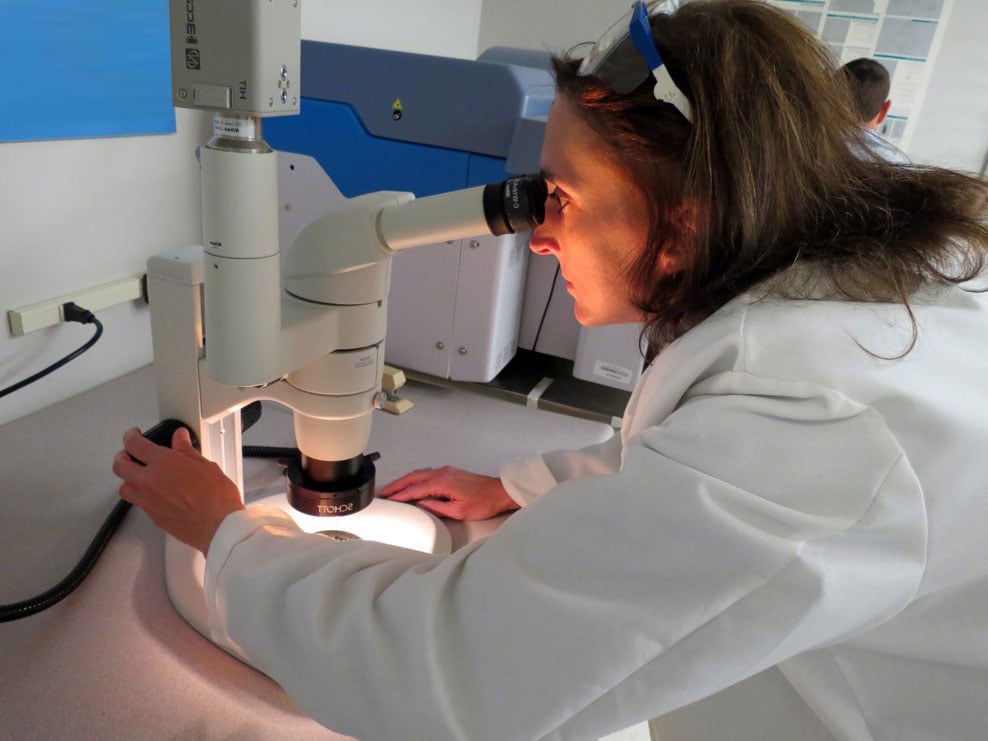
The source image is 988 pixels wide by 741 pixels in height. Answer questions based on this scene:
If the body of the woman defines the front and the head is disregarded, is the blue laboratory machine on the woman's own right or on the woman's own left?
on the woman's own right

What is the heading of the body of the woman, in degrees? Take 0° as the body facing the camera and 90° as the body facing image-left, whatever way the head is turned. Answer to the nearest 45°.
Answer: approximately 90°

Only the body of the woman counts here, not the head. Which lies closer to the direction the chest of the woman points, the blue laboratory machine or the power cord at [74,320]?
the power cord

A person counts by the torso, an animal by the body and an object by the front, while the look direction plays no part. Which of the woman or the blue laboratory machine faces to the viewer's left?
the woman

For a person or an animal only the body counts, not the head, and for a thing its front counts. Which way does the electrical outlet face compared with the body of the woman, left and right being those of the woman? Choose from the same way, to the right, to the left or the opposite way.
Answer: the opposite way
